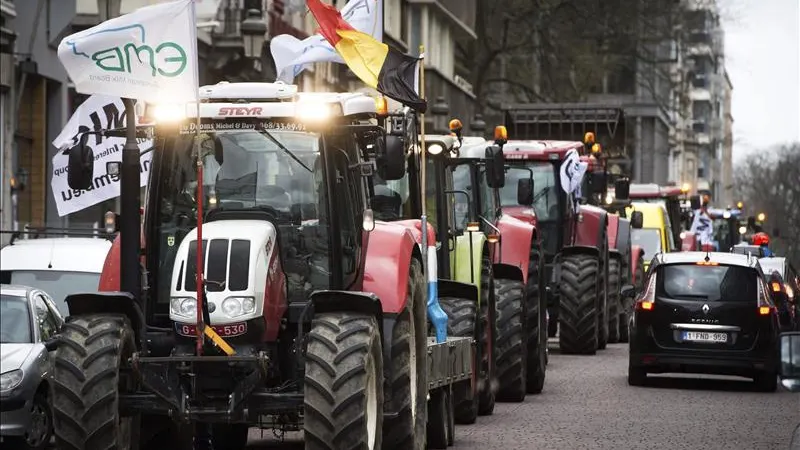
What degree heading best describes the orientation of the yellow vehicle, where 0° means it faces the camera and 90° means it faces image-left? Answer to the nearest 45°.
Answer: approximately 0°

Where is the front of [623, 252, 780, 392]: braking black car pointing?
away from the camera

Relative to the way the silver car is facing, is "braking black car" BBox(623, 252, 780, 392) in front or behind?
behind

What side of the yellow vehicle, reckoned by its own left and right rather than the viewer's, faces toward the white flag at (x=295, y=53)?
front

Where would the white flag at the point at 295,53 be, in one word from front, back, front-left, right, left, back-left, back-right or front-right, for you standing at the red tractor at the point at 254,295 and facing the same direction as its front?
back

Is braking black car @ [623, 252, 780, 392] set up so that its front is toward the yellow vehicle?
yes

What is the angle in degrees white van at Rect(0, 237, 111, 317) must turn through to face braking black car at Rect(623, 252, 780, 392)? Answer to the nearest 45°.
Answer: approximately 90° to its left

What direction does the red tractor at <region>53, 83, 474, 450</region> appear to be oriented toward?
toward the camera

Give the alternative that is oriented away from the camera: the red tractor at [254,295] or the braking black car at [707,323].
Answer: the braking black car

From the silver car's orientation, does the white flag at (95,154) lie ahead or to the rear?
to the rear

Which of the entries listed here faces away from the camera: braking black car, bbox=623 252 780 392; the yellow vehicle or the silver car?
the braking black car
